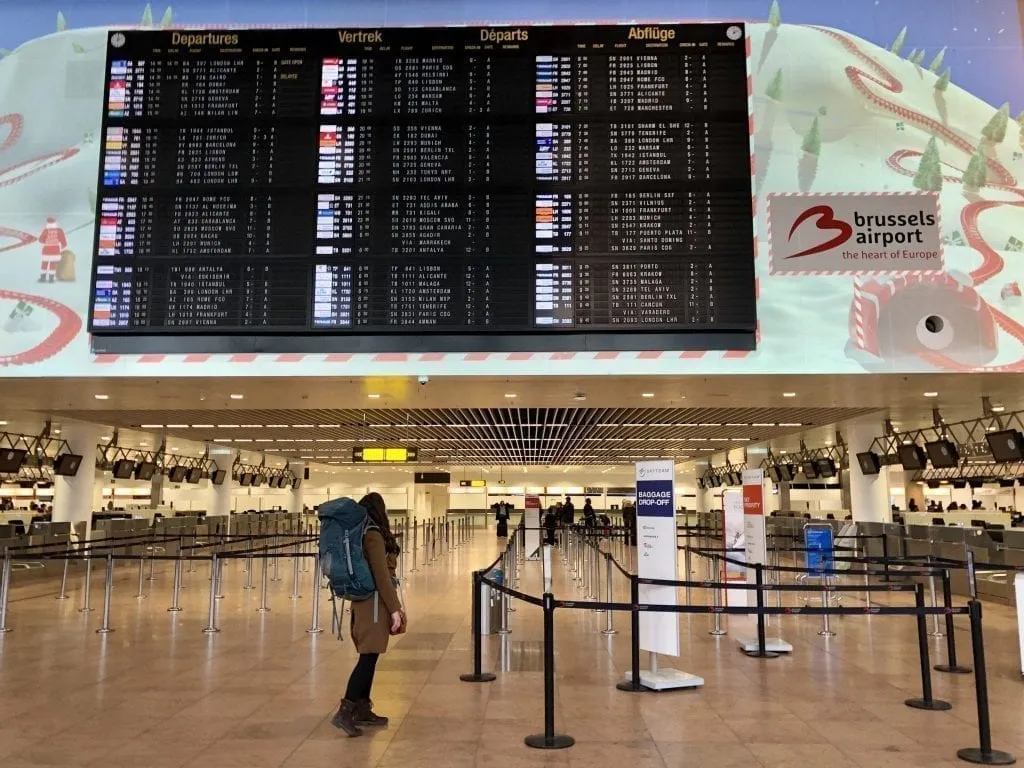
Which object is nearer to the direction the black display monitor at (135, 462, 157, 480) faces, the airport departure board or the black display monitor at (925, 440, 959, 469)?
the black display monitor

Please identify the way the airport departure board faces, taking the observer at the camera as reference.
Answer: facing the viewer

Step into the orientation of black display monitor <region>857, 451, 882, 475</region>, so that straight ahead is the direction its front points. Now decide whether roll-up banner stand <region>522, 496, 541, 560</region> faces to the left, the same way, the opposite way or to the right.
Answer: to the left

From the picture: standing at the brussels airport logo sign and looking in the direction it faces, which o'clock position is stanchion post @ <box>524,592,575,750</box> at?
The stanchion post is roughly at 1 o'clock from the brussels airport logo sign.

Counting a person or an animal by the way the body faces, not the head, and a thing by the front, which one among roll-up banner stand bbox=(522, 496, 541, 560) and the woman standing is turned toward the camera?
the roll-up banner stand

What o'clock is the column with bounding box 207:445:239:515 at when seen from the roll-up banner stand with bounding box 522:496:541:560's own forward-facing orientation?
The column is roughly at 4 o'clock from the roll-up banner stand.

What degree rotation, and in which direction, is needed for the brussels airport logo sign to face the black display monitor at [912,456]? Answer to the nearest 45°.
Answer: approximately 180°

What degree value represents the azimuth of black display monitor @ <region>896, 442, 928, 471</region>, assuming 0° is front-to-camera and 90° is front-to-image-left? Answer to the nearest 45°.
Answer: approximately 45°

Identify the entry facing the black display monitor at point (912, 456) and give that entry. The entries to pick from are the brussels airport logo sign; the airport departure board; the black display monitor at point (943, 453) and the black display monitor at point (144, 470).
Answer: the black display monitor at point (144, 470)

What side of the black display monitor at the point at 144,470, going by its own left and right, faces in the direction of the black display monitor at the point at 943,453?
front

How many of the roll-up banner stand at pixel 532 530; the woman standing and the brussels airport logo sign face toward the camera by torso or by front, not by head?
2

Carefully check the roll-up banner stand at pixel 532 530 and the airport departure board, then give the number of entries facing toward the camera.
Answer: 2

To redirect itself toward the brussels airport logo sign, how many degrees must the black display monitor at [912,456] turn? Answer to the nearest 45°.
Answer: approximately 45° to its left

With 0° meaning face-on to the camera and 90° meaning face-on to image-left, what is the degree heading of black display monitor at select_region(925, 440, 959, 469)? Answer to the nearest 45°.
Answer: approximately 45°

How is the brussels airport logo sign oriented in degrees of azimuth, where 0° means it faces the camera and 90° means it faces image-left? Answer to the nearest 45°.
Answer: approximately 0°

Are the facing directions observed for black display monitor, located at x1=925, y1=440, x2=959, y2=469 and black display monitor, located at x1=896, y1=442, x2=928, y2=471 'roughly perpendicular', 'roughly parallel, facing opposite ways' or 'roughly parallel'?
roughly parallel

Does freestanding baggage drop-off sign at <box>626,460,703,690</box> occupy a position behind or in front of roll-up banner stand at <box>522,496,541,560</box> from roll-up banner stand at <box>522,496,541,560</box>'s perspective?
in front

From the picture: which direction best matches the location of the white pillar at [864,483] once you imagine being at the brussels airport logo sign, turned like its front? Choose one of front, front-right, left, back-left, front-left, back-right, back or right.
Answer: back

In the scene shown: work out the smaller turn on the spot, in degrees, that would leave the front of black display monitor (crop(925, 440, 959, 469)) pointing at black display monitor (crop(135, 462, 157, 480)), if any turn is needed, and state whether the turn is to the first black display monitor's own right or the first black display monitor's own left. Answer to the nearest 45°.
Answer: approximately 45° to the first black display monitor's own right

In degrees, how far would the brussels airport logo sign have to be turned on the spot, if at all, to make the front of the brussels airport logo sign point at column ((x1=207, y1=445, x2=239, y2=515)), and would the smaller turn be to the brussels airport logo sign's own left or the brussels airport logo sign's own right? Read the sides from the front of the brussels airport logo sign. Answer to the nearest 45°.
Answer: approximately 135° to the brussels airport logo sign's own right
